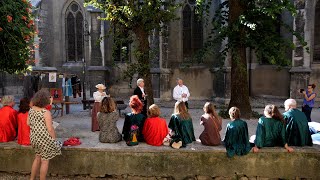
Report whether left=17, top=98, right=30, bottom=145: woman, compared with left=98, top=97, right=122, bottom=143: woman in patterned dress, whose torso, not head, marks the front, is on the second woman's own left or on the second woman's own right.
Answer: on the second woman's own left

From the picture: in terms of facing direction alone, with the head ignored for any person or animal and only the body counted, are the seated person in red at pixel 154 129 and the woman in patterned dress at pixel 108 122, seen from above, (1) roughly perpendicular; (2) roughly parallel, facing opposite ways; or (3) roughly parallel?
roughly parallel

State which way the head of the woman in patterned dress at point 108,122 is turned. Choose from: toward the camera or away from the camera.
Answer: away from the camera

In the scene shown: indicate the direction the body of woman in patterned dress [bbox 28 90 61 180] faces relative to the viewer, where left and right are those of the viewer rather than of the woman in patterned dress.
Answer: facing away from the viewer and to the right of the viewer

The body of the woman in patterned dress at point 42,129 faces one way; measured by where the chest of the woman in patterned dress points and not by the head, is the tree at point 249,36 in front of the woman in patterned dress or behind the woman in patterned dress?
in front

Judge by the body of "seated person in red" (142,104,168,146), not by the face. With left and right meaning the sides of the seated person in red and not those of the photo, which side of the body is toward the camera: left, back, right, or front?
back

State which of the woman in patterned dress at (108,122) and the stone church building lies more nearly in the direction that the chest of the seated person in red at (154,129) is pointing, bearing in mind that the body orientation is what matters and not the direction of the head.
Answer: the stone church building

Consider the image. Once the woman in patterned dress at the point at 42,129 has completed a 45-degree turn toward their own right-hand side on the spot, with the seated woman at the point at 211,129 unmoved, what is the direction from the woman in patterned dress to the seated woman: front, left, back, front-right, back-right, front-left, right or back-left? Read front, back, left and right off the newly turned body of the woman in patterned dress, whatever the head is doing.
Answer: front

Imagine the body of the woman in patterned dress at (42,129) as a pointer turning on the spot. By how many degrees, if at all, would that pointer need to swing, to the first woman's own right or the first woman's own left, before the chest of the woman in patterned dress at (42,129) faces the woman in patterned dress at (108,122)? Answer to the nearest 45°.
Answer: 0° — they already face them

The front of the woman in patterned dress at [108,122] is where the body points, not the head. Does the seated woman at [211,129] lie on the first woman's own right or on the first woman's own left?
on the first woman's own right

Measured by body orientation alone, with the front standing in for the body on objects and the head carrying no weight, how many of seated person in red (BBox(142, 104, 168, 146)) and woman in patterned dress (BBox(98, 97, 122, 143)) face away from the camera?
2

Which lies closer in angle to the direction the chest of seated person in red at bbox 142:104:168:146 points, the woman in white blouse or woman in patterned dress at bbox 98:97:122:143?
the woman in white blouse

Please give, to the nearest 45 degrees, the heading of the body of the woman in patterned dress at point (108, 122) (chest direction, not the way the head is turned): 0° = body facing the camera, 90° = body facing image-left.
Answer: approximately 180°

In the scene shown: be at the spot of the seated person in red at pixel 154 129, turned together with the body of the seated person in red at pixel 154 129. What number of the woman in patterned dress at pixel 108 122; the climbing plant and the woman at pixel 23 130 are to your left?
3

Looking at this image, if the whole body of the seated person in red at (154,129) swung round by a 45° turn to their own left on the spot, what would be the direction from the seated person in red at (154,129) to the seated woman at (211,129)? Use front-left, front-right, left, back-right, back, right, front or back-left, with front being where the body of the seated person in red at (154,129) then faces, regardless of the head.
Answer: back-right

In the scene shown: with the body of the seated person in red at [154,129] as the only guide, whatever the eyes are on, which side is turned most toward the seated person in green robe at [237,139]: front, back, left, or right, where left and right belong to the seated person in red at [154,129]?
right

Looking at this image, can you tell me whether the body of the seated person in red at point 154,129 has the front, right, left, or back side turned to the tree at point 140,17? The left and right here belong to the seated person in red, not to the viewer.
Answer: front
